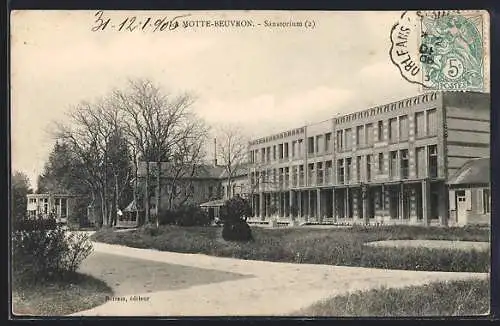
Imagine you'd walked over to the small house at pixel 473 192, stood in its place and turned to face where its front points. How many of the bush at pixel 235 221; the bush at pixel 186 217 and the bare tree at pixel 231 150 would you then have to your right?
3

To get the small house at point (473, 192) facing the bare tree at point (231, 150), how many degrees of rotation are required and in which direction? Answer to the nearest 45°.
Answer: approximately 90° to its right

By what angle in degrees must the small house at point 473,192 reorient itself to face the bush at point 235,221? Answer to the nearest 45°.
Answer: approximately 90° to its right

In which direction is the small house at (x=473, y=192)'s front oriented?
toward the camera
